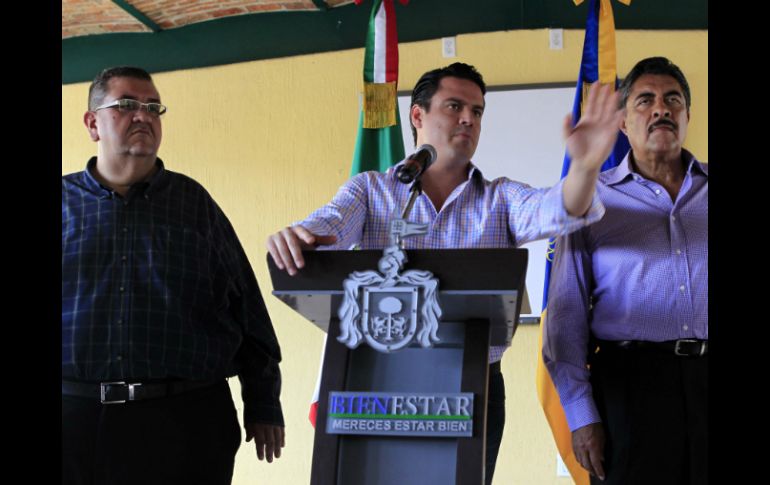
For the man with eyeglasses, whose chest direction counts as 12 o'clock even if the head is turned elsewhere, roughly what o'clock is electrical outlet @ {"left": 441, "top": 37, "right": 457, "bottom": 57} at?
The electrical outlet is roughly at 7 o'clock from the man with eyeglasses.

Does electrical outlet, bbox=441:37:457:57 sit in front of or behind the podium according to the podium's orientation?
behind

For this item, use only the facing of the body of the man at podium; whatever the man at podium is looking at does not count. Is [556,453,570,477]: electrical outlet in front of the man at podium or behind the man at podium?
behind

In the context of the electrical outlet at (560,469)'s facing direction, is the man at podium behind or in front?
in front

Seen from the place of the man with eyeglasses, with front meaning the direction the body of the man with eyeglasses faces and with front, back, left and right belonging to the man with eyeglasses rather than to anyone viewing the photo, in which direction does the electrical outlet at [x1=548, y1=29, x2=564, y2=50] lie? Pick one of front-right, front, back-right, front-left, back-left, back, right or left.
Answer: back-left

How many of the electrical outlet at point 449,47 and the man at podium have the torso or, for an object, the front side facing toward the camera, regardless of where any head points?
2
